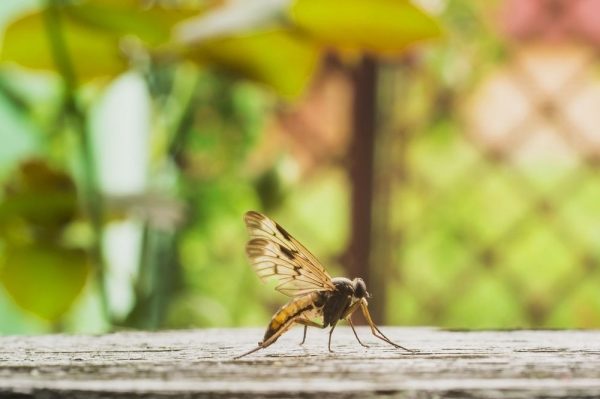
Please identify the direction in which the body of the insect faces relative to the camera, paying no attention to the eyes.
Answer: to the viewer's right

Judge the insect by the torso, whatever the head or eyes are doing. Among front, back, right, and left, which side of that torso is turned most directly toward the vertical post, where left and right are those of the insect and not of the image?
left
